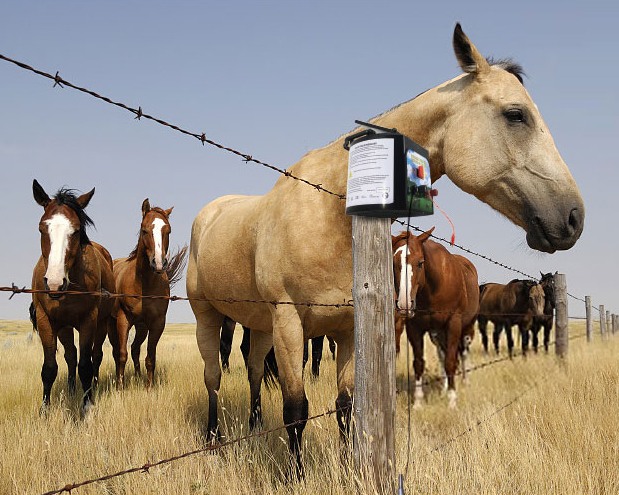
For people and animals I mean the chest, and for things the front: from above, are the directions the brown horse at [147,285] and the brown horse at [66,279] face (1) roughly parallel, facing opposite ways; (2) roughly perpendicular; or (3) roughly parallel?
roughly parallel

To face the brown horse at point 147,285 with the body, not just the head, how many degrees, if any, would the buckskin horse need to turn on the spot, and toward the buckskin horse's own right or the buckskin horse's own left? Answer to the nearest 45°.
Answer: approximately 180°

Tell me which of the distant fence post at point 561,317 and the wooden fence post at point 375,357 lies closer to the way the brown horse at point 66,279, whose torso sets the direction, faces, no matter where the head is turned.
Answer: the wooden fence post

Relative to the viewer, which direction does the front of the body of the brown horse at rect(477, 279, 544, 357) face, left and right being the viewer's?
facing the viewer and to the right of the viewer

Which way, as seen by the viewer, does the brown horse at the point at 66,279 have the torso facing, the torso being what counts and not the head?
toward the camera

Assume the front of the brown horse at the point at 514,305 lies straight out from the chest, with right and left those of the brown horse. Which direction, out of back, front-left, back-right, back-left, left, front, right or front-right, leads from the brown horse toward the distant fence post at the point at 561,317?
front-right

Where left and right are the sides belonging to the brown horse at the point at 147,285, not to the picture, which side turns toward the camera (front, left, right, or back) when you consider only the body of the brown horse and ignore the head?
front

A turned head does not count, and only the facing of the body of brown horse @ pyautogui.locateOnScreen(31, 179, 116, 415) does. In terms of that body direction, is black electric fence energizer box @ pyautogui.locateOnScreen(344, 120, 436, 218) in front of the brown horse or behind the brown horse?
in front

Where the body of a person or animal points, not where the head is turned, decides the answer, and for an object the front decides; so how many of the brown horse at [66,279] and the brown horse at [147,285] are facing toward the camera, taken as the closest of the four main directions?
2

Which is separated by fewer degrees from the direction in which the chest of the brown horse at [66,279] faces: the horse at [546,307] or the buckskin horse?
the buckskin horse

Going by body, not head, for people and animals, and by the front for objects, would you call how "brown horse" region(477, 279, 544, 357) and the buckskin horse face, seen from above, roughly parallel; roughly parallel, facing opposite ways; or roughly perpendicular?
roughly parallel
